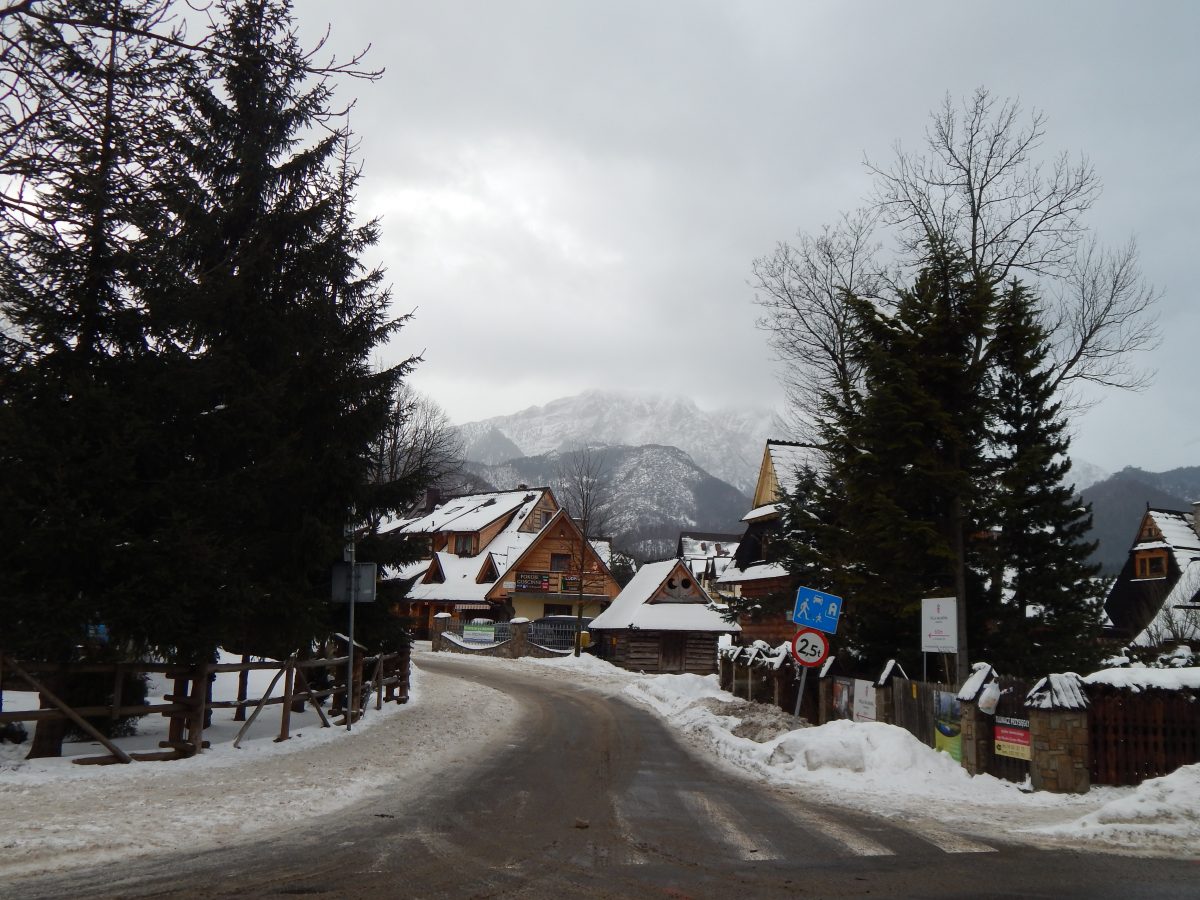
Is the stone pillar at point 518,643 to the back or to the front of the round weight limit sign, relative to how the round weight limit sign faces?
to the back

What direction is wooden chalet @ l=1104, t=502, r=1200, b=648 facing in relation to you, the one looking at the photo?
facing the viewer and to the left of the viewer

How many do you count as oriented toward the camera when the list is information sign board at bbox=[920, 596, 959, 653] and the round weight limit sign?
2

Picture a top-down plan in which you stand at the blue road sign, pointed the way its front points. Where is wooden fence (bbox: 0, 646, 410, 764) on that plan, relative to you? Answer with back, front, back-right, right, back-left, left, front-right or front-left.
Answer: front-right

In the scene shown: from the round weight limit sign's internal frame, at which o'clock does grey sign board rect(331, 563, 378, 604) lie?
The grey sign board is roughly at 2 o'clock from the round weight limit sign.

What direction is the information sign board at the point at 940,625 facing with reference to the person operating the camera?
facing the viewer

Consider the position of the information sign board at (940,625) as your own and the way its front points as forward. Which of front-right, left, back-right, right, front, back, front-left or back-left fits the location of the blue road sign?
back-right

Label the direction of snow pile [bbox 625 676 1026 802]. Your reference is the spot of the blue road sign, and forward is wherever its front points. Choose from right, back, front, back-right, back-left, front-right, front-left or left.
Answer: front

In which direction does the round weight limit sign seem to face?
toward the camera

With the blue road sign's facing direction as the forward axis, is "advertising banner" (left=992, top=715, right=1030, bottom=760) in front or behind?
in front

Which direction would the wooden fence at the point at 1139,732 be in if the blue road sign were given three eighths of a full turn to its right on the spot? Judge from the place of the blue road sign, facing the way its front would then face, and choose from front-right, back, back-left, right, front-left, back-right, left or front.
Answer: back

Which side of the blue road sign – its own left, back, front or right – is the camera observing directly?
front

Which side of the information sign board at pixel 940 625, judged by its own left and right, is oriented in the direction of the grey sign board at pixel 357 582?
right

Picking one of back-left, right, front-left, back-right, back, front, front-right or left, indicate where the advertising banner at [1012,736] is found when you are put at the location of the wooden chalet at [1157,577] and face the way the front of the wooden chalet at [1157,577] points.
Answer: front-left
